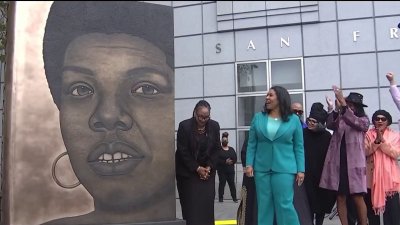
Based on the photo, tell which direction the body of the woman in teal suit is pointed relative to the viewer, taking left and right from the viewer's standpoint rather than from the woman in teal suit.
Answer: facing the viewer

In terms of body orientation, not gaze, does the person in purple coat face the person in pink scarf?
no

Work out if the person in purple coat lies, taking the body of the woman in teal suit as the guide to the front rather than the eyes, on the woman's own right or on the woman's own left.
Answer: on the woman's own left

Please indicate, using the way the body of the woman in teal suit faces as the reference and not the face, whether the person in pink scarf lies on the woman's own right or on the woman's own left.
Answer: on the woman's own left

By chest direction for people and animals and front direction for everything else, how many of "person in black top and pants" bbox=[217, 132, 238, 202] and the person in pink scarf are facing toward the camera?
2

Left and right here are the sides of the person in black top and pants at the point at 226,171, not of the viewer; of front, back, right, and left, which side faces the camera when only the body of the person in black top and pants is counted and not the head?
front

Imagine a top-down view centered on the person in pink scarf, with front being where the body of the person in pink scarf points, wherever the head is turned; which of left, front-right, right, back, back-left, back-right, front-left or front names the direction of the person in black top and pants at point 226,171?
back-right

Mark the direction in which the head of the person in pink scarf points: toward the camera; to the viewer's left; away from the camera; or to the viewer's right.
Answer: toward the camera

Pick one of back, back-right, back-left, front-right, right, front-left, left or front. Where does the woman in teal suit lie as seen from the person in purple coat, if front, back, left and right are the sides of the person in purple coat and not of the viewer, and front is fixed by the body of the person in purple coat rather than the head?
front

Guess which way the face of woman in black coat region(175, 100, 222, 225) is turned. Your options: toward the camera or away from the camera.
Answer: toward the camera

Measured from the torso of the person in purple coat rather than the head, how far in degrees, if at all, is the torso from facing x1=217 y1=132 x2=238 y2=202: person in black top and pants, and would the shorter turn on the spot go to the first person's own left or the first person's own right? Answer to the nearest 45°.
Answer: approximately 90° to the first person's own right

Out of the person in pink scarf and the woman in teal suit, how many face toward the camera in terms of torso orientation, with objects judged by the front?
2

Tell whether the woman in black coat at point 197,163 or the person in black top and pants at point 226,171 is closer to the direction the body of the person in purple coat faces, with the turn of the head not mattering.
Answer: the woman in black coat

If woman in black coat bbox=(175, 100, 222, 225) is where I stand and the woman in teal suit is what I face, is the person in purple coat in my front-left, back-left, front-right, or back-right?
front-left
